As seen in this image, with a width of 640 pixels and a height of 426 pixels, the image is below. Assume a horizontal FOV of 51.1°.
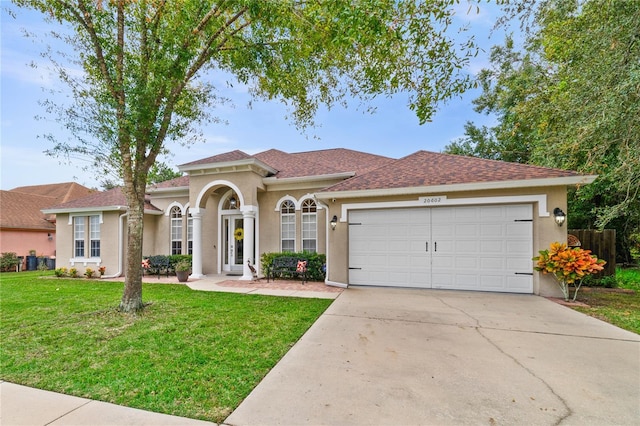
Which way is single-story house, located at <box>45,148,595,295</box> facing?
toward the camera

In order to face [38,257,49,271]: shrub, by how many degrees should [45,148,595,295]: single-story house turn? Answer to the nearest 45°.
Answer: approximately 135° to its right

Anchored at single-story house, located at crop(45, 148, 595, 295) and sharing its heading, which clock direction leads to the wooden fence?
The wooden fence is roughly at 9 o'clock from the single-story house.
